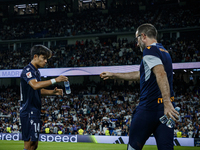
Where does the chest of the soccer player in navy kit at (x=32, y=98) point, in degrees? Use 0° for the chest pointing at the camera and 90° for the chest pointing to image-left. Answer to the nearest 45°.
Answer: approximately 270°

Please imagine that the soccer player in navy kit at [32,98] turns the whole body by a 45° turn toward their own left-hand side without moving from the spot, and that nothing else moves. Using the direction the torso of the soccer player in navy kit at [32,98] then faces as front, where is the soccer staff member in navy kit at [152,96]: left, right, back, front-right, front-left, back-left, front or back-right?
right

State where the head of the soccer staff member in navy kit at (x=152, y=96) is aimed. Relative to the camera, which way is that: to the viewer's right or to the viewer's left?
to the viewer's left

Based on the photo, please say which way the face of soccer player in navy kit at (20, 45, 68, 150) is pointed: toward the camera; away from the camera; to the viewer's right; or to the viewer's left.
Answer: to the viewer's right
